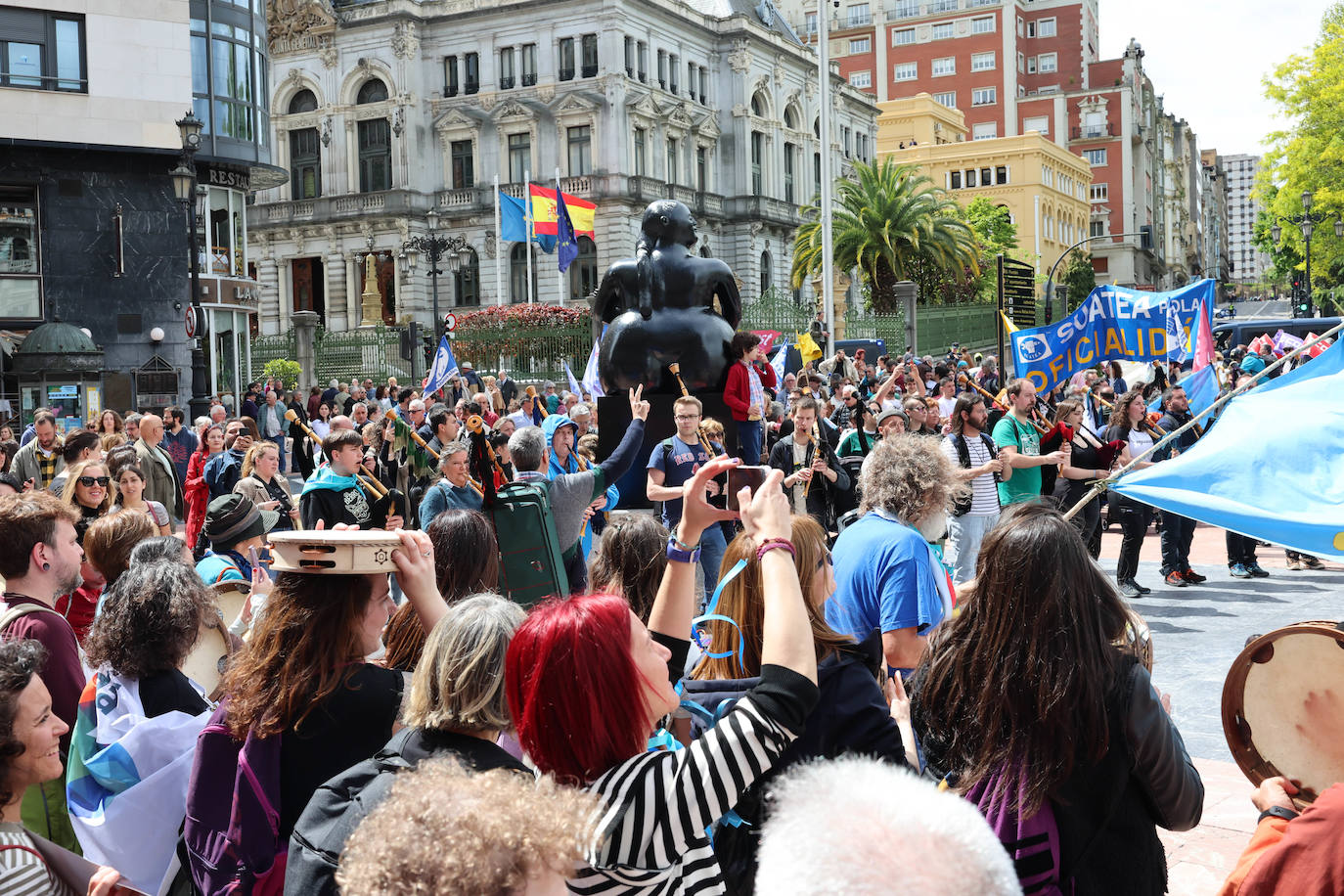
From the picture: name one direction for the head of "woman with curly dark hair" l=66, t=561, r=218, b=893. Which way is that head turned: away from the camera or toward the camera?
away from the camera

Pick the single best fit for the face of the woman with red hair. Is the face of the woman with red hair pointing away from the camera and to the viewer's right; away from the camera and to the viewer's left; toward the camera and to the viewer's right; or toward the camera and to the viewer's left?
away from the camera and to the viewer's right

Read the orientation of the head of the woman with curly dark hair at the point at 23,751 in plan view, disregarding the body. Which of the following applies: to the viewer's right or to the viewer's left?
to the viewer's right

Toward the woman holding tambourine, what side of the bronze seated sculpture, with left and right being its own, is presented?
back

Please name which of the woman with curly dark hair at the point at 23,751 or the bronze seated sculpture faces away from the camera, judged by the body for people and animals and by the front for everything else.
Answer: the bronze seated sculpture

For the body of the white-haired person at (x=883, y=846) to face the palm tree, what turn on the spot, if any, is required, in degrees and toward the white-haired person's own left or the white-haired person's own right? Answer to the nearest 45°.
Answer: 0° — they already face it

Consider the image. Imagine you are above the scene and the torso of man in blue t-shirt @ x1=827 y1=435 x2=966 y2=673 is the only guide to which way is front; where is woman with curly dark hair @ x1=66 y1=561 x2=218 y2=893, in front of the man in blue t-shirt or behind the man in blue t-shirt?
behind

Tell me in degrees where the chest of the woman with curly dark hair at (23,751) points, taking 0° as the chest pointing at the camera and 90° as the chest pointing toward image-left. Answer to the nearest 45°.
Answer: approximately 270°
